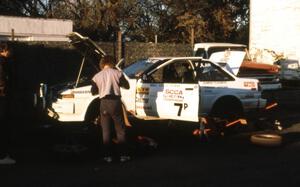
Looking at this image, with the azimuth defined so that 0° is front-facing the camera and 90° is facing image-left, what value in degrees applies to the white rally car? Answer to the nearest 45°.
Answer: approximately 90°
